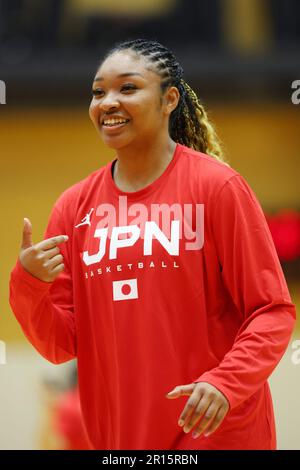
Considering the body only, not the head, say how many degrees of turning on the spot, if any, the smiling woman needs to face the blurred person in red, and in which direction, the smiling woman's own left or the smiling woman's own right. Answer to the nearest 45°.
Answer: approximately 135° to the smiling woman's own right

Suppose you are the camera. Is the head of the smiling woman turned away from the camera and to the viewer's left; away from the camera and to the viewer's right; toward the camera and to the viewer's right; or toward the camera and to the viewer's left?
toward the camera and to the viewer's left

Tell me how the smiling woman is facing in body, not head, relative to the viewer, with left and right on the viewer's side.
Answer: facing the viewer and to the left of the viewer
